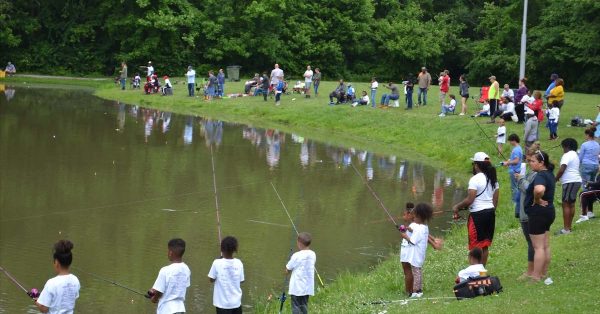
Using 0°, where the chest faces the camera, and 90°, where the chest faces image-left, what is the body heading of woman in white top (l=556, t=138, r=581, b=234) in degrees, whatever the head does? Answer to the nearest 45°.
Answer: approximately 90°

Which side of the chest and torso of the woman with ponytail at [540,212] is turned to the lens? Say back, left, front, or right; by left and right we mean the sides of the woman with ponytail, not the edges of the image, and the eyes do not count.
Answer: left

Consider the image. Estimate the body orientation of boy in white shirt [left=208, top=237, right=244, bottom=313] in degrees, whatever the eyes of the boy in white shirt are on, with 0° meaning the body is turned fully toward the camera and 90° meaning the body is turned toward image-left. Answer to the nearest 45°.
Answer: approximately 180°

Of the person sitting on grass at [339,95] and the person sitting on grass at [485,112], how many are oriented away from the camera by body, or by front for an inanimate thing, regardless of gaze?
0

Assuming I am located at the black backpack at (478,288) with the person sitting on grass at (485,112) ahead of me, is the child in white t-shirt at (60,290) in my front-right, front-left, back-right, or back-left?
back-left

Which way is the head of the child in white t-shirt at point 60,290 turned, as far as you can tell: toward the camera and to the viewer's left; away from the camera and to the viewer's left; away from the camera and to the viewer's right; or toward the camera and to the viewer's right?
away from the camera and to the viewer's left

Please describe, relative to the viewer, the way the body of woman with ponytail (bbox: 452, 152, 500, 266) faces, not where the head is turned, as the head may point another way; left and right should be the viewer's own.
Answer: facing away from the viewer and to the left of the viewer

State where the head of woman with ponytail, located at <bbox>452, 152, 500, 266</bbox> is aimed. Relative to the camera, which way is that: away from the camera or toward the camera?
away from the camera

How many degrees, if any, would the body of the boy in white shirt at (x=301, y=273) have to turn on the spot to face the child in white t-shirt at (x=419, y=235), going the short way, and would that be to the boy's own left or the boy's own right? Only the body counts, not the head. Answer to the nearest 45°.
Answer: approximately 90° to the boy's own right

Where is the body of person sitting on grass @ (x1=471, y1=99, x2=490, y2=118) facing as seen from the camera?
to the viewer's left

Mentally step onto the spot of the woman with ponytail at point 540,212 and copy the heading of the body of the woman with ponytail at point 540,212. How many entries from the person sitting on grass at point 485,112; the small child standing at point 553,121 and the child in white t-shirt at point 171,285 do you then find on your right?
2

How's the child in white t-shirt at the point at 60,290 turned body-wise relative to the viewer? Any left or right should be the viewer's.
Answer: facing away from the viewer and to the left of the viewer
